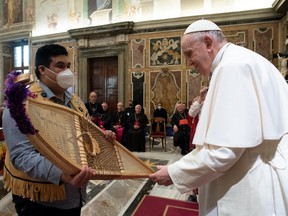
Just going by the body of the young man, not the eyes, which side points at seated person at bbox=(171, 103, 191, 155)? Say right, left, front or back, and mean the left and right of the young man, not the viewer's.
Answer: left

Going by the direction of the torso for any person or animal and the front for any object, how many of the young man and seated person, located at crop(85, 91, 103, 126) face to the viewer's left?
0

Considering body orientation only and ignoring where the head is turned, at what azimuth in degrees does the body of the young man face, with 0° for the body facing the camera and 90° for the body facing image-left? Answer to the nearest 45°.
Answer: approximately 315°

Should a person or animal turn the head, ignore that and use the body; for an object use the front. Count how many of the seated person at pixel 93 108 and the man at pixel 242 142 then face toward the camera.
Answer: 1

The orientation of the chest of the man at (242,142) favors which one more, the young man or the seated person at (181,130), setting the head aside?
the young man

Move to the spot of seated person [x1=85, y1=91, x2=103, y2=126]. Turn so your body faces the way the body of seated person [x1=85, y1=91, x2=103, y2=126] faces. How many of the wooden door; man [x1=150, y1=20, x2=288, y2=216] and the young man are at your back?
1

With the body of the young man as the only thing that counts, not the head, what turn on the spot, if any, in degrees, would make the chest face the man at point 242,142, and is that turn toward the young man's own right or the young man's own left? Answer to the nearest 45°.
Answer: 0° — they already face them

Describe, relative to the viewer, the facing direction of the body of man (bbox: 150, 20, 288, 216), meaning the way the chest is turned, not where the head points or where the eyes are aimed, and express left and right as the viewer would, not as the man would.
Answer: facing to the left of the viewer

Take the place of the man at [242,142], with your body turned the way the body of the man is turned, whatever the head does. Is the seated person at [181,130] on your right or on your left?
on your right

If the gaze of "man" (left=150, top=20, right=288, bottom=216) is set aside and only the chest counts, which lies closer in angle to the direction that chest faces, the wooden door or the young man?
the young man

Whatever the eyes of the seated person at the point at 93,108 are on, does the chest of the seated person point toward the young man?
yes

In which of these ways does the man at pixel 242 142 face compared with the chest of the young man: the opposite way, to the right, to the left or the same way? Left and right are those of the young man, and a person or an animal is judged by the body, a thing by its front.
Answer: the opposite way
